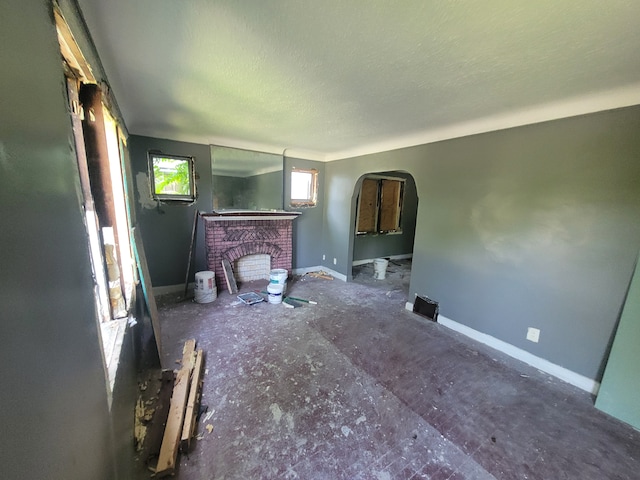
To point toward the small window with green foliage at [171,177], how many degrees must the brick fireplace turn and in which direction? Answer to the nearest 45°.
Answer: approximately 90° to its right

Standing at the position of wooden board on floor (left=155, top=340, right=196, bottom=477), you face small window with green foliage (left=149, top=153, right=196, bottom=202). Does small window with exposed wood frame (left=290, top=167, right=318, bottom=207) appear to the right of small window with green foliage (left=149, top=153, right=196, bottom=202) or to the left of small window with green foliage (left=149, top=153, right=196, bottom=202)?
right

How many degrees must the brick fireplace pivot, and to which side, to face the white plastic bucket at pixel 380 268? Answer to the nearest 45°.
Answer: approximately 90° to its left

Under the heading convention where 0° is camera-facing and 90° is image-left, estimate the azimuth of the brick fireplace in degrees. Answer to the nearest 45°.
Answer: approximately 0°

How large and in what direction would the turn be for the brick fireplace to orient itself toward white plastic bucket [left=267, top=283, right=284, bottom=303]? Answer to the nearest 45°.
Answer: approximately 45° to its left

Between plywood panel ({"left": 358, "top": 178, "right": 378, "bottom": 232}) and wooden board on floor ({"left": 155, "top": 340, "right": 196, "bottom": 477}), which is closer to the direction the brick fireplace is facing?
the wooden board on floor

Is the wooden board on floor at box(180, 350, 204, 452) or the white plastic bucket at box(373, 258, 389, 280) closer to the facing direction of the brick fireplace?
the wooden board on floor

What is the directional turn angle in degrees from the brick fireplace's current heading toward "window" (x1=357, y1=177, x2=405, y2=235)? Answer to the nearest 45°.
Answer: approximately 90° to its left

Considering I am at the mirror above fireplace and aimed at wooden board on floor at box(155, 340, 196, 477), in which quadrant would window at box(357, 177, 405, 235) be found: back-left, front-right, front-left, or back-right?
back-left
